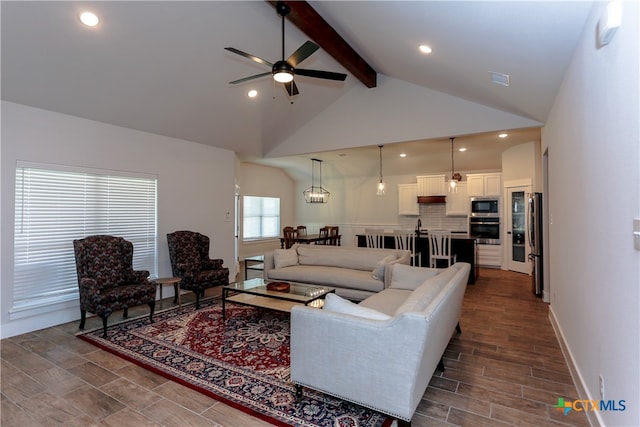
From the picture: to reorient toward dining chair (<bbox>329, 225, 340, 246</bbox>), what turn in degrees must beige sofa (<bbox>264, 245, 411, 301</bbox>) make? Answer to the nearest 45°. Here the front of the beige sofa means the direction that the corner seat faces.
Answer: approximately 135° to its right

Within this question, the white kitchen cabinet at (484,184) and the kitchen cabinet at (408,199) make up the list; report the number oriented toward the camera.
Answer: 2

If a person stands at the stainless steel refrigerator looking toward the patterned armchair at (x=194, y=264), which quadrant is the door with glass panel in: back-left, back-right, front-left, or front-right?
back-right

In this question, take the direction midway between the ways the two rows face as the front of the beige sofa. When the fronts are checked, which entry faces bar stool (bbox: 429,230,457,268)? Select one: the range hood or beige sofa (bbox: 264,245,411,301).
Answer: the range hood

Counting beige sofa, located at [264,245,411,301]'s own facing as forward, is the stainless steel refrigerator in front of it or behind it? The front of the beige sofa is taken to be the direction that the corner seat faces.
behind

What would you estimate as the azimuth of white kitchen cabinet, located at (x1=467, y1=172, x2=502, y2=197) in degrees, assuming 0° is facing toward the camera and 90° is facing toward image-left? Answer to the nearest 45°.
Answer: approximately 0°

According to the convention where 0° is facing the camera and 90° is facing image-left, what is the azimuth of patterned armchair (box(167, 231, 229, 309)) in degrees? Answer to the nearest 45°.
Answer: approximately 315°

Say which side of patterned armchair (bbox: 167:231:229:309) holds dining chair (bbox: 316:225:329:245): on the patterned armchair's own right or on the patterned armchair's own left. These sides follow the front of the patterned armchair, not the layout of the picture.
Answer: on the patterned armchair's own left

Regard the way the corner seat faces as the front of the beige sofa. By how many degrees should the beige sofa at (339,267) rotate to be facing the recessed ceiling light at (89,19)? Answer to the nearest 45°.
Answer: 0° — it already faces it

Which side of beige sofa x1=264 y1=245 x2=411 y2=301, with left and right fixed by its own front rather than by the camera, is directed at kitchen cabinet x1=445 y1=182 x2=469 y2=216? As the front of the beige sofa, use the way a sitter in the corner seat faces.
back
